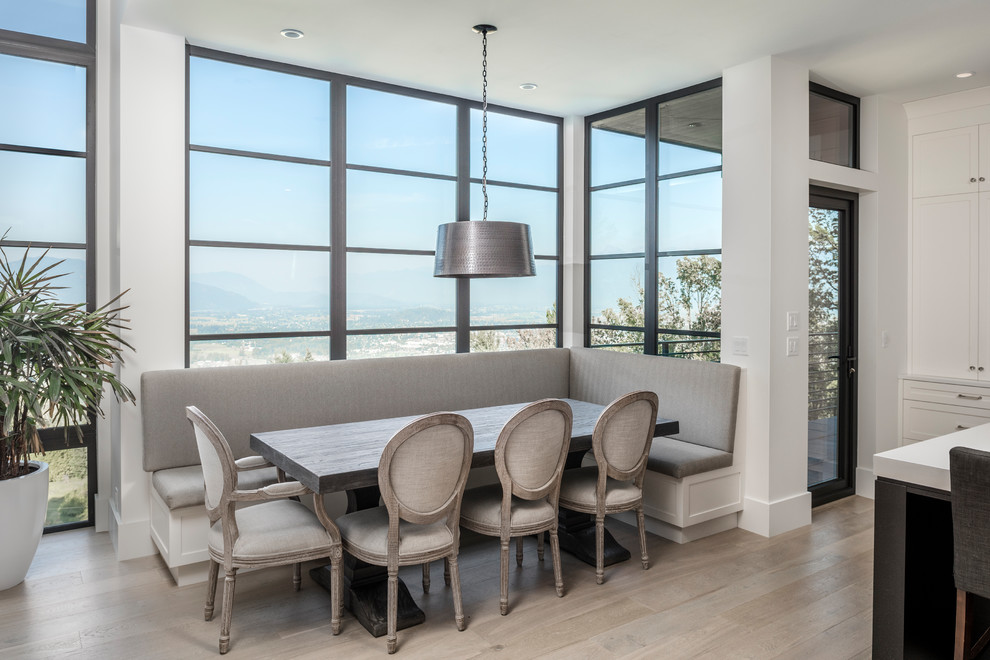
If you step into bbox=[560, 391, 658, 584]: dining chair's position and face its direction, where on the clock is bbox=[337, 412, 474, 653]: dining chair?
bbox=[337, 412, 474, 653]: dining chair is roughly at 9 o'clock from bbox=[560, 391, 658, 584]: dining chair.

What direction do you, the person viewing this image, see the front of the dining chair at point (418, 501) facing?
facing away from the viewer and to the left of the viewer

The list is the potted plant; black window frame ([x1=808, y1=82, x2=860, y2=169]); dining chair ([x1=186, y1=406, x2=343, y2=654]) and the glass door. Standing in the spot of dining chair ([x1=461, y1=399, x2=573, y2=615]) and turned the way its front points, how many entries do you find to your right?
2

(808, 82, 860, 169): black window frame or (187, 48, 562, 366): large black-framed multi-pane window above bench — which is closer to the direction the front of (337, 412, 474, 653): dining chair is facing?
the large black-framed multi-pane window above bench

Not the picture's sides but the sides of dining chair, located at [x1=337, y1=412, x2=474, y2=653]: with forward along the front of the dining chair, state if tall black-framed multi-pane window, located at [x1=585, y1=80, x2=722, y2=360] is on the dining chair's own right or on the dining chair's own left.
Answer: on the dining chair's own right

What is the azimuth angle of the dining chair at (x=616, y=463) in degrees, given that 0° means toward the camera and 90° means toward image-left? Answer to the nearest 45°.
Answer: approximately 135°

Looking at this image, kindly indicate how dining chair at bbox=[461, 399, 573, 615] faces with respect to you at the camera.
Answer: facing away from the viewer and to the left of the viewer

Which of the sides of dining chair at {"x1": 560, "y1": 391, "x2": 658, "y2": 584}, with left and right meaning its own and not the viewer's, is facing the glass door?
right
